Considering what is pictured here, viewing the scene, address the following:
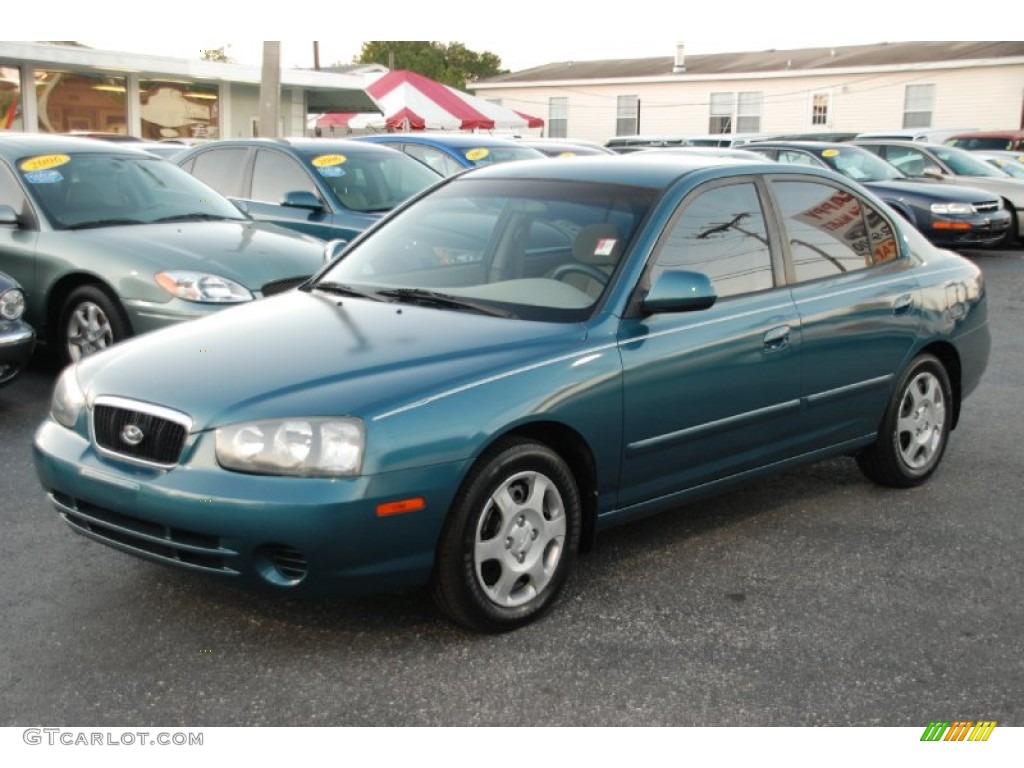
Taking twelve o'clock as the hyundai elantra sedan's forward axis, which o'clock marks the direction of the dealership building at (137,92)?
The dealership building is roughly at 4 o'clock from the hyundai elantra sedan.

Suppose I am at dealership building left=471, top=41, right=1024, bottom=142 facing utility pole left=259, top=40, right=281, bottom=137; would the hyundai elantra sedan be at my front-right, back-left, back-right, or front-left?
front-left

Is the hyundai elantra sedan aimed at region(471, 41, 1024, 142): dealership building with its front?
no

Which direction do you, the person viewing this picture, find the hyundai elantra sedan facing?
facing the viewer and to the left of the viewer

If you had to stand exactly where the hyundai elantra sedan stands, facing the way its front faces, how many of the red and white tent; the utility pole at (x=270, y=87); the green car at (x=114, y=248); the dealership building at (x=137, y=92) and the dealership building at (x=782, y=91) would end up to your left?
0

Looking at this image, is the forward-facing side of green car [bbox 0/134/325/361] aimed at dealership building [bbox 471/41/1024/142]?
no

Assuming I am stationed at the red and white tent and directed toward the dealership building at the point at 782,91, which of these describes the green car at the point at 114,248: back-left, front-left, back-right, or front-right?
back-right

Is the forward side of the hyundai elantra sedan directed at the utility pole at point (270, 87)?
no

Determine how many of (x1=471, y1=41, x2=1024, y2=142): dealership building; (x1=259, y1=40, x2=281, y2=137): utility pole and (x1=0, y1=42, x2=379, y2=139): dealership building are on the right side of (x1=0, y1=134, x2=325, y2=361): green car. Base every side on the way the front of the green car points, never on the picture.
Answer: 0

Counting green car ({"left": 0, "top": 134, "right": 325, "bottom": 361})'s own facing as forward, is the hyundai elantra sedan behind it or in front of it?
in front

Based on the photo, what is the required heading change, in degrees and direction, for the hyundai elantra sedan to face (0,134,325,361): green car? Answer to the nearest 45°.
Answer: approximately 90° to its right

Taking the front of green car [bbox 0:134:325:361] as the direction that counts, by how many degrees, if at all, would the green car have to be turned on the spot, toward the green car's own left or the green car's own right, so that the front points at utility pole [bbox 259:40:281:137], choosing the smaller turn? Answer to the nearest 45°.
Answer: approximately 135° to the green car's own left

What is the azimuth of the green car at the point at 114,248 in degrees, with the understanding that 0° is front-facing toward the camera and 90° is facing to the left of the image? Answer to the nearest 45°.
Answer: approximately 315°

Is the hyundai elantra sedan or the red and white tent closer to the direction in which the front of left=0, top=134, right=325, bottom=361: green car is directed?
the hyundai elantra sedan

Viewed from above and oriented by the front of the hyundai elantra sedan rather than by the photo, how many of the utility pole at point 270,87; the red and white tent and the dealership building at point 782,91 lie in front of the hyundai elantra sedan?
0

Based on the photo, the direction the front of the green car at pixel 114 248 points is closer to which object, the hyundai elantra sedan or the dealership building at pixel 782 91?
the hyundai elantra sedan

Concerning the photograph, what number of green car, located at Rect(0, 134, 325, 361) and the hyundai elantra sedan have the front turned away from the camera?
0

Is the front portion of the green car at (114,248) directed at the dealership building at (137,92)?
no
